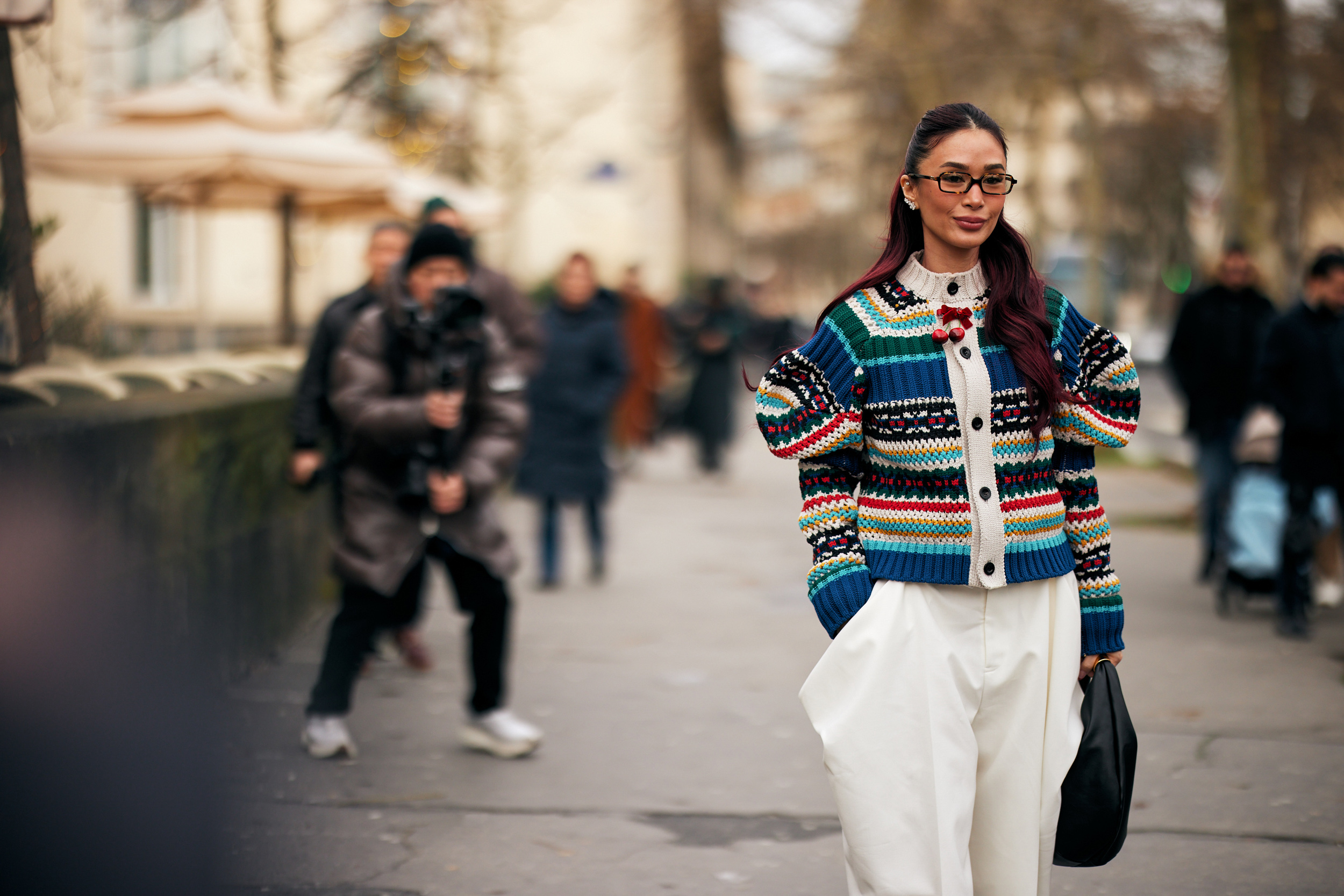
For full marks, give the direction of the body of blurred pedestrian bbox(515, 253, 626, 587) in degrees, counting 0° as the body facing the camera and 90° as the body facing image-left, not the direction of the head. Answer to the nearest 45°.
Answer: approximately 0°

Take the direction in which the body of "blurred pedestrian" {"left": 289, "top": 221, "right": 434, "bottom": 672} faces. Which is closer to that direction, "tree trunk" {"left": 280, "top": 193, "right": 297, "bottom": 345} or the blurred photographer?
the blurred photographer

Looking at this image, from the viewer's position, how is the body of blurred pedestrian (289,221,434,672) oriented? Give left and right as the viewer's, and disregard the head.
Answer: facing the viewer and to the right of the viewer

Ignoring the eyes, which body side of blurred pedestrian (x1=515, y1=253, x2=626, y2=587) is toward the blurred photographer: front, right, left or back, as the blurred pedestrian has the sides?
front

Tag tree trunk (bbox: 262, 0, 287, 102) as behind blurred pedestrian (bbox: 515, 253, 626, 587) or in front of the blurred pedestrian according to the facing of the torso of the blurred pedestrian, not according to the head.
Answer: behind

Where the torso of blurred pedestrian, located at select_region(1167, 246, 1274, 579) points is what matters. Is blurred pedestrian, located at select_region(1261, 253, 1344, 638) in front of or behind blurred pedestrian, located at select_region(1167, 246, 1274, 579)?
in front

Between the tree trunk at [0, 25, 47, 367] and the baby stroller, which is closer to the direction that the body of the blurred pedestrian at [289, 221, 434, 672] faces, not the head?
the baby stroller

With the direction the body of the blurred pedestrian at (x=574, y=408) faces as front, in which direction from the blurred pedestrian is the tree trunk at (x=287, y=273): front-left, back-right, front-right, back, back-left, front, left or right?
back-right
